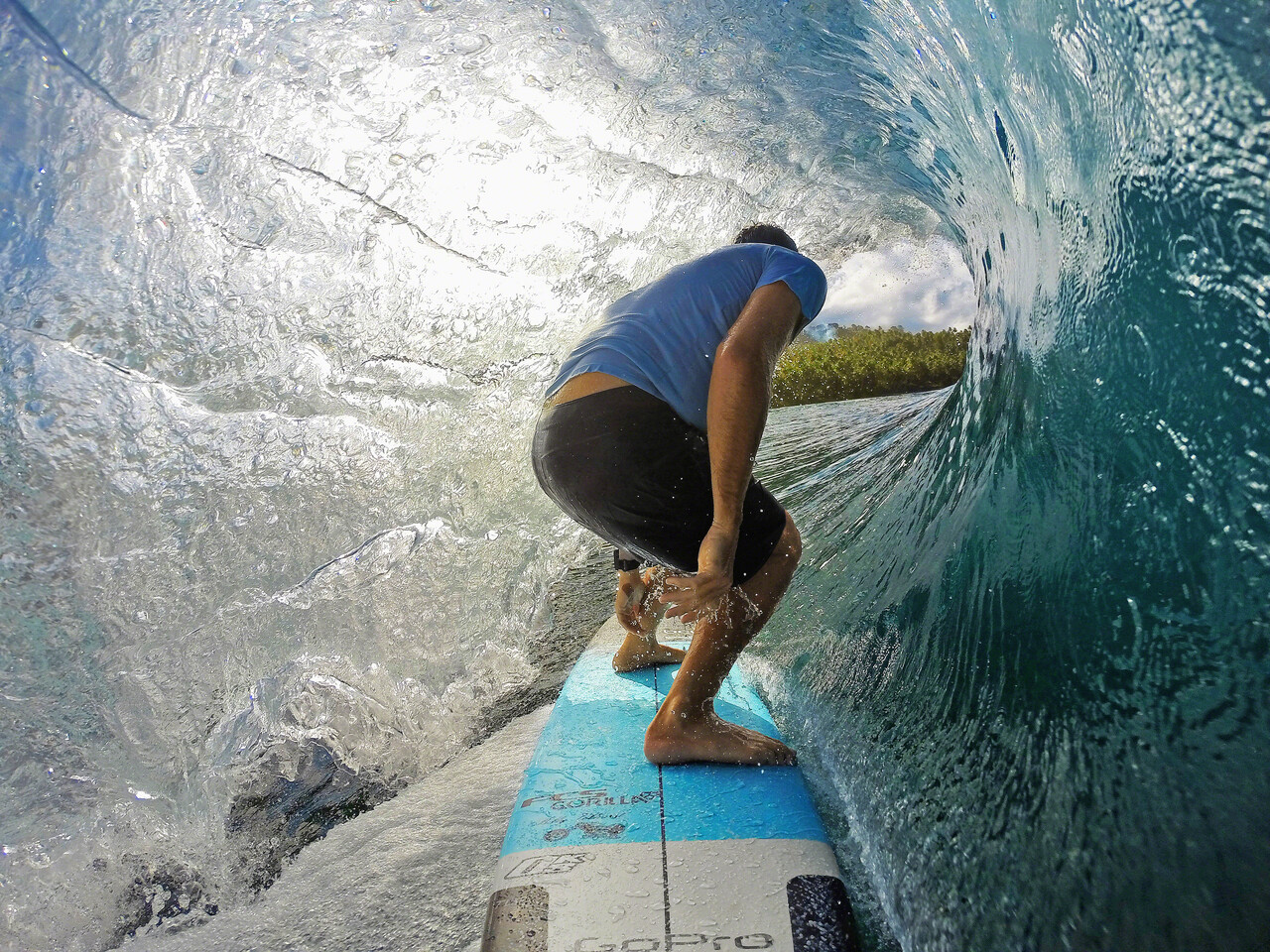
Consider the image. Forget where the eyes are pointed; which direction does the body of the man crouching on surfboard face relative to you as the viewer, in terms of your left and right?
facing away from the viewer and to the right of the viewer

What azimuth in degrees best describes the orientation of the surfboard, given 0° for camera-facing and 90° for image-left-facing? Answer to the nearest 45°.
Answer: approximately 180°
